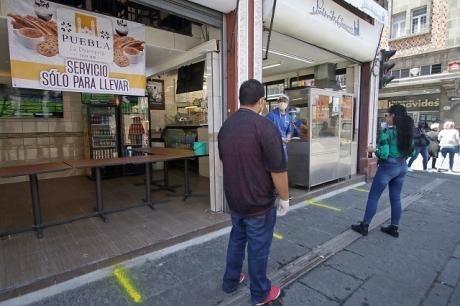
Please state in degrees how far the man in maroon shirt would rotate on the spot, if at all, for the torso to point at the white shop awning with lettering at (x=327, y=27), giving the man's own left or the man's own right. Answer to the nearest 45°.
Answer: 0° — they already face it

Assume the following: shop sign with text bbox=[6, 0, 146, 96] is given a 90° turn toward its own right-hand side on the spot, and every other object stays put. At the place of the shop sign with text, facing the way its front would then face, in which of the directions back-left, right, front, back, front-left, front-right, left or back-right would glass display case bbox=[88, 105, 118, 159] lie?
back-right

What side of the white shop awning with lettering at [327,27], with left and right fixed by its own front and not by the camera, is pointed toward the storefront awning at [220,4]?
right

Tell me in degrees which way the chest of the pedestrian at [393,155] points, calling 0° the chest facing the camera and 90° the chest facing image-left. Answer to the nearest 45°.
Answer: approximately 135°

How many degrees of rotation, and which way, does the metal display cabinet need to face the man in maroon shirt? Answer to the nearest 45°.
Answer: approximately 45° to its right
